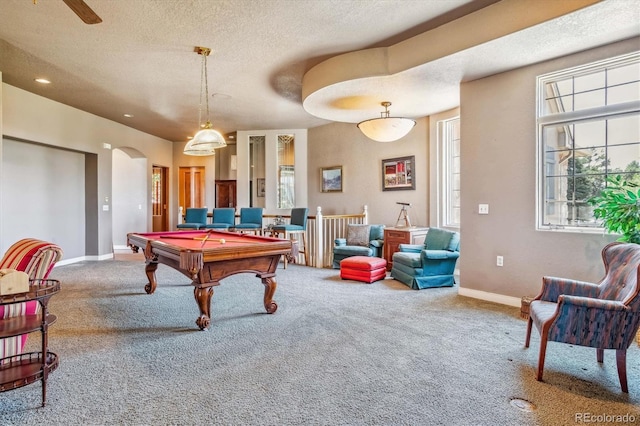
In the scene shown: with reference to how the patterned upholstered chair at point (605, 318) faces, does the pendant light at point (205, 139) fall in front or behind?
in front

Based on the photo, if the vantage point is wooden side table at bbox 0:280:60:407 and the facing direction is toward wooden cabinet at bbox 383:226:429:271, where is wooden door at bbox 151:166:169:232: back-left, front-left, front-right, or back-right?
front-left

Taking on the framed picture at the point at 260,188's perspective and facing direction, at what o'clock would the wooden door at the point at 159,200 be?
The wooden door is roughly at 4 o'clock from the framed picture.

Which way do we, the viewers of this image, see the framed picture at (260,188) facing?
facing the viewer

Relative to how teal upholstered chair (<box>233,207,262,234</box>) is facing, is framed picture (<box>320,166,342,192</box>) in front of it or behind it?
behind

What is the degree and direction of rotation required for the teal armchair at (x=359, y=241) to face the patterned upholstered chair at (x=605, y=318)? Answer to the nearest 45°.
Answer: approximately 45° to its left

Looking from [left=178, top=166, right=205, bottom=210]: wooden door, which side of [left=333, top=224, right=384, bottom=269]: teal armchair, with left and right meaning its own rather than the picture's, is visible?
right

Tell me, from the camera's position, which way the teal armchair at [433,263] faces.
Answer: facing the viewer and to the left of the viewer

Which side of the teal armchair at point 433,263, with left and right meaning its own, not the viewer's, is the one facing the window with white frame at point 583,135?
left

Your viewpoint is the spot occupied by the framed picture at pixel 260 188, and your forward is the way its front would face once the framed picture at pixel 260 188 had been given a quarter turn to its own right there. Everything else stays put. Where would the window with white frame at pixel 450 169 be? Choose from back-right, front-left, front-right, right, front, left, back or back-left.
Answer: back-left

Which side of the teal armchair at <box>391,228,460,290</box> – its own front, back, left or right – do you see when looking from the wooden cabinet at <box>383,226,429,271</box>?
right

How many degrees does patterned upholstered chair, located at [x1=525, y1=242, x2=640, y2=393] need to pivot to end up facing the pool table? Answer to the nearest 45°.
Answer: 0° — it already faces it

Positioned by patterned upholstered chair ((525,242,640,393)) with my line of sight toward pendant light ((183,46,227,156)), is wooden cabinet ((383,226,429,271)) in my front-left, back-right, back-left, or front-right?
front-right

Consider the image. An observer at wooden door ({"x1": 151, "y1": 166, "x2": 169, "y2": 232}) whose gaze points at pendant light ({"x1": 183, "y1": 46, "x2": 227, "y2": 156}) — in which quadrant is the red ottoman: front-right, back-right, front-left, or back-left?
front-left

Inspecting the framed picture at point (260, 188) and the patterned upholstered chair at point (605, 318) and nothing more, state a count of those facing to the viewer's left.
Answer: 1
